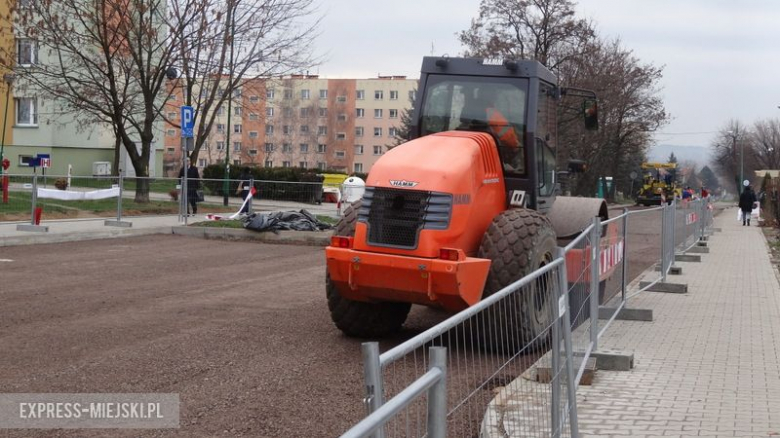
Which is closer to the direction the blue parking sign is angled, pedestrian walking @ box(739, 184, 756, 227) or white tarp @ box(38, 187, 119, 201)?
the white tarp

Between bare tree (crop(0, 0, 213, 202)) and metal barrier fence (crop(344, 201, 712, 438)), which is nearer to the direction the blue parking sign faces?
the metal barrier fence

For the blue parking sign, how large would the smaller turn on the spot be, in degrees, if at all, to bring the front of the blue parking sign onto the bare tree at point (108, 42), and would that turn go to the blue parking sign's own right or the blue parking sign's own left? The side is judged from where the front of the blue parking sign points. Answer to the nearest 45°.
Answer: approximately 135° to the blue parking sign's own right

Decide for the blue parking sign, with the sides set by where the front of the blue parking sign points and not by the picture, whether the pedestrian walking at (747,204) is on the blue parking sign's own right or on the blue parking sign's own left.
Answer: on the blue parking sign's own left

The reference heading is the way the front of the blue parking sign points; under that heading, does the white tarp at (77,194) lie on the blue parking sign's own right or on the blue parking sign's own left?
on the blue parking sign's own right

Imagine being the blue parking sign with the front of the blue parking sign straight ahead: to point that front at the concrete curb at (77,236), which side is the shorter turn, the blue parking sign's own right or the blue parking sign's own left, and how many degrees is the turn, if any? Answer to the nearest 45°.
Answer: approximately 45° to the blue parking sign's own right

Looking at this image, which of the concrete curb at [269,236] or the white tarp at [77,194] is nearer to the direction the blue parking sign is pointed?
the concrete curb

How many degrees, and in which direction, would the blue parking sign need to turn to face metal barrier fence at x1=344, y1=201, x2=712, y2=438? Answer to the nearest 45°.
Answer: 0° — it already faces it

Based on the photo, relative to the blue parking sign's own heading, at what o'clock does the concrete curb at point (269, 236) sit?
The concrete curb is roughly at 11 o'clock from the blue parking sign.

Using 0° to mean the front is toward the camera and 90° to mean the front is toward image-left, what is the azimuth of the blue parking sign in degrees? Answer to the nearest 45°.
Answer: approximately 0°
